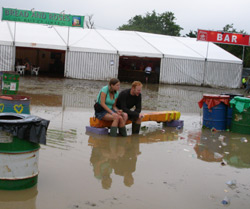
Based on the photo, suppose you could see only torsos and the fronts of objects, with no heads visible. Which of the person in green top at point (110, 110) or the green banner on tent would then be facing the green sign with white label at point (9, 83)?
the green banner on tent

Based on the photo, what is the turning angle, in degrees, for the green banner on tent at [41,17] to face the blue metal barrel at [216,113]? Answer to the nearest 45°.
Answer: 0° — it already faces it

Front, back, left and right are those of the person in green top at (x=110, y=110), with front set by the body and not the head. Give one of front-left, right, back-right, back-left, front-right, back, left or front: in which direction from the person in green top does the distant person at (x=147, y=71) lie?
back-left

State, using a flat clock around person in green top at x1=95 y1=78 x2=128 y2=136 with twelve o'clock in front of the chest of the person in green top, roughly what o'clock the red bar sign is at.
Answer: The red bar sign is roughly at 8 o'clock from the person in green top.

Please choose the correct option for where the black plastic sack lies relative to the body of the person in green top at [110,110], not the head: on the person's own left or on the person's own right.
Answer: on the person's own right

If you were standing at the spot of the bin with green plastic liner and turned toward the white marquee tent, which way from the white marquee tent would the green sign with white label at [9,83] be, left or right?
left

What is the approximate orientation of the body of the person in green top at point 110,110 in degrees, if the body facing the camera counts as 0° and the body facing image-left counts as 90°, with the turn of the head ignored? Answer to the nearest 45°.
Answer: approximately 315°
